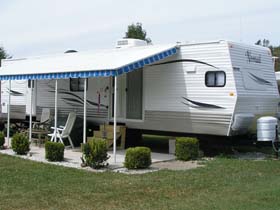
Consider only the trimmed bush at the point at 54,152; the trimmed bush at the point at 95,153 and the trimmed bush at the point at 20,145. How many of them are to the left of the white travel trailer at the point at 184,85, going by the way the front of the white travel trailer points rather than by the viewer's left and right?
0

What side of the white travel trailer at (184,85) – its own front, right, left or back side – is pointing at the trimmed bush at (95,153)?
right

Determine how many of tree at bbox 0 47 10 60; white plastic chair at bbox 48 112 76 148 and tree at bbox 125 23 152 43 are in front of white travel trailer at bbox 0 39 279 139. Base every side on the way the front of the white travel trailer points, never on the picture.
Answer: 0

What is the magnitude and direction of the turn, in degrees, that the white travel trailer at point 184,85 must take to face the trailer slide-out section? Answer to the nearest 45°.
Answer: approximately 180°

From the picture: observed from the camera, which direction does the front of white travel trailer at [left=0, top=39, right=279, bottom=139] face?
facing the viewer and to the right of the viewer

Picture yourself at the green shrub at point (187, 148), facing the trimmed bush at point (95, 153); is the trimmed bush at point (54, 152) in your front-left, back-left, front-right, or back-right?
front-right

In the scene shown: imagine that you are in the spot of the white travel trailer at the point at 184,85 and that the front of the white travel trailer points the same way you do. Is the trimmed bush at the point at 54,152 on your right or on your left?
on your right

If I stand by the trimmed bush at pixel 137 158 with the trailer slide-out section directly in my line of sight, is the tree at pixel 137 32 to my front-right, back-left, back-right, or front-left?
front-right

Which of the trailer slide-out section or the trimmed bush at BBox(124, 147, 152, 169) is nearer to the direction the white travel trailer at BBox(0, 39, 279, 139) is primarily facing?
the trimmed bush

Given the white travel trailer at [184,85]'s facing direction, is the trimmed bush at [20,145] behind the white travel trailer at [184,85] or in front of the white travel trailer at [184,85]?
behind

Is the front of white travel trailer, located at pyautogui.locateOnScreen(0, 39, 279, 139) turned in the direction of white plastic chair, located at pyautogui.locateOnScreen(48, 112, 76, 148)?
no
